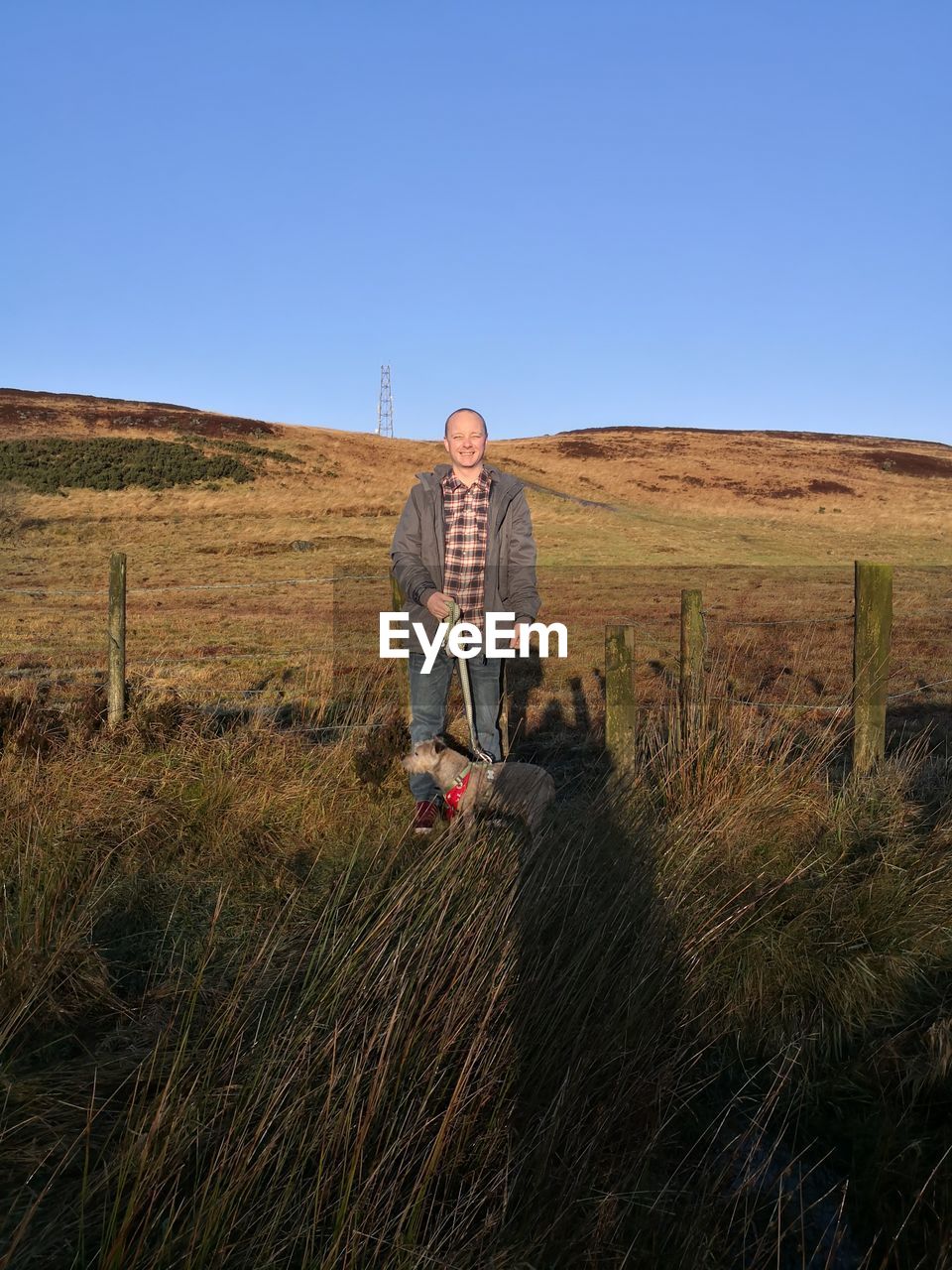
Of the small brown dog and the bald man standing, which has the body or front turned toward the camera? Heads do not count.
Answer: the bald man standing

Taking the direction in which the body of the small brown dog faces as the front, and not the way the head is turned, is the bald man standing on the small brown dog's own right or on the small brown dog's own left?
on the small brown dog's own right

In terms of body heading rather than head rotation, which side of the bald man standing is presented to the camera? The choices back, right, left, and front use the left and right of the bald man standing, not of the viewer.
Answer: front

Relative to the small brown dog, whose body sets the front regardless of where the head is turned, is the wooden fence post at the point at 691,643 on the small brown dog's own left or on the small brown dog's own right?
on the small brown dog's own right

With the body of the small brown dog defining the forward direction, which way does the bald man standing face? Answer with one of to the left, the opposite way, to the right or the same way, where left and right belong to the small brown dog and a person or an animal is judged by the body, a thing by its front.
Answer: to the left

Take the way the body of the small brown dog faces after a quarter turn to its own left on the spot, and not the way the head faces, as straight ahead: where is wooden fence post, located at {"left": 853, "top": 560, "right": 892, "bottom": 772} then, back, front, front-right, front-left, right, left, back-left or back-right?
back-left

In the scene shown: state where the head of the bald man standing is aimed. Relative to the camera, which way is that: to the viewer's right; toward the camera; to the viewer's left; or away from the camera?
toward the camera

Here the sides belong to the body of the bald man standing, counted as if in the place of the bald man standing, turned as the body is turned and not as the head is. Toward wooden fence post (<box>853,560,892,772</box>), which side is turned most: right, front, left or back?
left

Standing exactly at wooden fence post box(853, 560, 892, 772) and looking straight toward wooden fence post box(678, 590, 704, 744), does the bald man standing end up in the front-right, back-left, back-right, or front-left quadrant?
front-left

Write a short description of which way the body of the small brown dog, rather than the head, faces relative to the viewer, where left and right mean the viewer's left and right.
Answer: facing to the left of the viewer

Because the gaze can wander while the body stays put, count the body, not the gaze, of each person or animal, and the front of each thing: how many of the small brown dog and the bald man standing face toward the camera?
1

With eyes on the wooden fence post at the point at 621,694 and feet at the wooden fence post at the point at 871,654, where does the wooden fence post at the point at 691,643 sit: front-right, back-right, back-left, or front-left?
front-right

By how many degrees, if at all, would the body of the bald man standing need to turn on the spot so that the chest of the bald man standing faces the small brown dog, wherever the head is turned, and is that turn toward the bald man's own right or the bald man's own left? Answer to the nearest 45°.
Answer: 0° — they already face it

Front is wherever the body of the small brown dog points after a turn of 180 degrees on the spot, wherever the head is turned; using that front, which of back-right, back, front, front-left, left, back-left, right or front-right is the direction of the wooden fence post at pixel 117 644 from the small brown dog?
back-left

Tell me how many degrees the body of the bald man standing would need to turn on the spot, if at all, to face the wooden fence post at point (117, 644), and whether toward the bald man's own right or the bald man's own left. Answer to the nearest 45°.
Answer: approximately 135° to the bald man's own right
